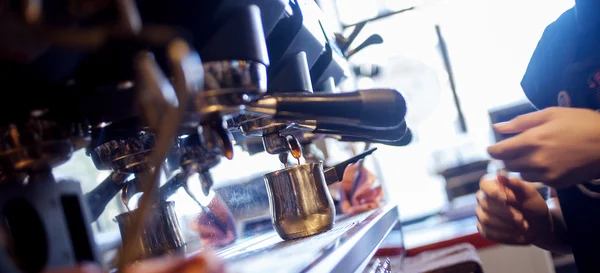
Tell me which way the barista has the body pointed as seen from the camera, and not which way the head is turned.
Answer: to the viewer's left

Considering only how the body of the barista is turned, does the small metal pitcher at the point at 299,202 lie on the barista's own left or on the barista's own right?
on the barista's own left

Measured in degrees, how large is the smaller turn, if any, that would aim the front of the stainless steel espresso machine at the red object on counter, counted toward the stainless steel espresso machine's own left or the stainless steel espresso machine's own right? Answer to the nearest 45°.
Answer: approximately 45° to the stainless steel espresso machine's own left

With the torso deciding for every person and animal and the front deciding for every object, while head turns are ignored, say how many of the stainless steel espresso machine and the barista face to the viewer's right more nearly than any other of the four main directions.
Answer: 1

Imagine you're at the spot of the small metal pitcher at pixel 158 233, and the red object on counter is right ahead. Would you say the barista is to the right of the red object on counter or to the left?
right

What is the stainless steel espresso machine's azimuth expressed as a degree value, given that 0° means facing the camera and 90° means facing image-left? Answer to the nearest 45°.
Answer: approximately 270°

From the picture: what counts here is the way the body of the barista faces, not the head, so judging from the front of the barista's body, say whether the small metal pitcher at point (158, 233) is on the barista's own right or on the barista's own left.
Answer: on the barista's own left
